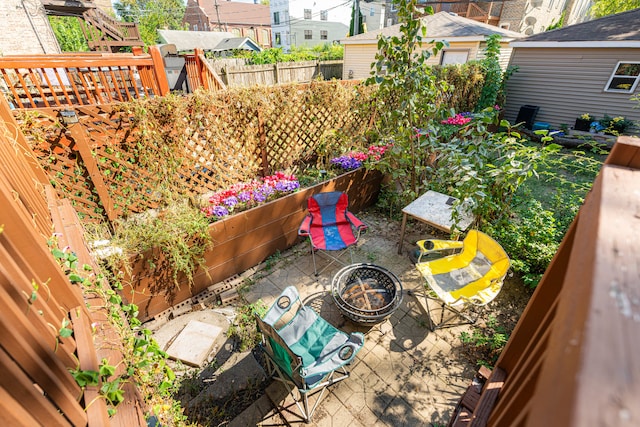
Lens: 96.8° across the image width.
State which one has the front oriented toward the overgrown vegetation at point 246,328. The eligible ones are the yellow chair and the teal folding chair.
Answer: the yellow chair

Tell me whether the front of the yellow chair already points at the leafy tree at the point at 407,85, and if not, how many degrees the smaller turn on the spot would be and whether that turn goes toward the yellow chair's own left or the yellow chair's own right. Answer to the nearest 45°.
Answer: approximately 90° to the yellow chair's own right

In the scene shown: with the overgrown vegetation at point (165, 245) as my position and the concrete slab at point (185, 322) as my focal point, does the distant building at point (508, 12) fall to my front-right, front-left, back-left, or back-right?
back-left

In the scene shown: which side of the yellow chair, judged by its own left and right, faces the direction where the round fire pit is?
front

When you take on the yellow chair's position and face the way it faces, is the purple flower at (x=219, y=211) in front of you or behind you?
in front

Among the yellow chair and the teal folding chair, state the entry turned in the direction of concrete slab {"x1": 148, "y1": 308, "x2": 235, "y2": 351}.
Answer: the yellow chair

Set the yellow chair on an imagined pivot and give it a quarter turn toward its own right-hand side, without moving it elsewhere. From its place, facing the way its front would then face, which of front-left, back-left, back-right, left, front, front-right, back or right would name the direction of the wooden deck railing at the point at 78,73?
front-left

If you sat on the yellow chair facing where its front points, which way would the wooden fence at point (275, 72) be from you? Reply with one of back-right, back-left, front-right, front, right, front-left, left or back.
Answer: right

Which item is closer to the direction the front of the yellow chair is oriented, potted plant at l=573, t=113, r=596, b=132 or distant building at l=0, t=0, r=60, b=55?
the distant building

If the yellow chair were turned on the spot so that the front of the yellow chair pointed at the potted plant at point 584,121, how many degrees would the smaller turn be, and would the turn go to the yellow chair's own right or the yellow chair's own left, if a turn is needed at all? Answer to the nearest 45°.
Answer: approximately 135° to the yellow chair's own right
